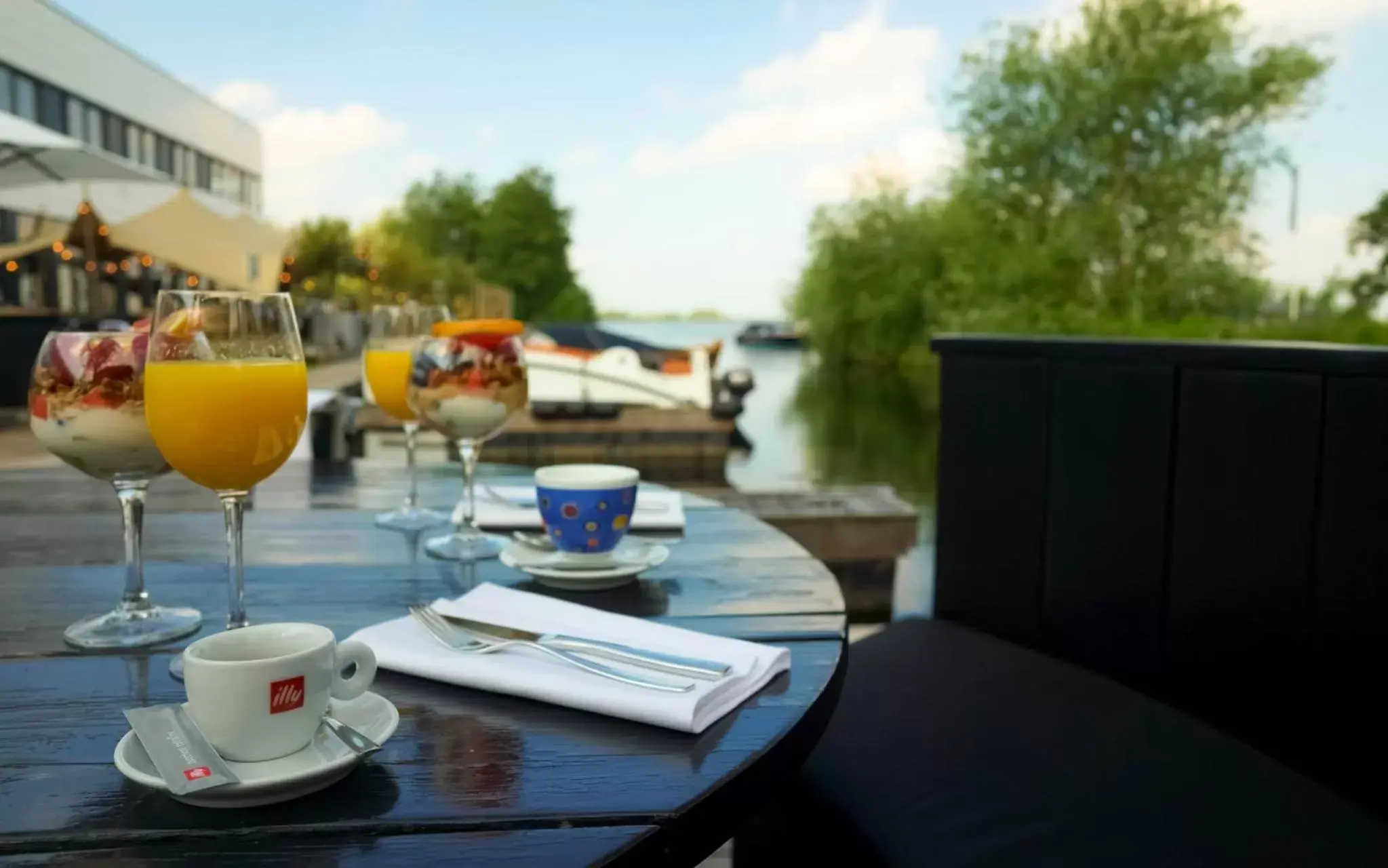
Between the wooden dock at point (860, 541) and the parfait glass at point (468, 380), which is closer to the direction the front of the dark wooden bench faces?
the parfait glass

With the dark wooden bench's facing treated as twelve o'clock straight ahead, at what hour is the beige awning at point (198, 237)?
The beige awning is roughly at 3 o'clock from the dark wooden bench.

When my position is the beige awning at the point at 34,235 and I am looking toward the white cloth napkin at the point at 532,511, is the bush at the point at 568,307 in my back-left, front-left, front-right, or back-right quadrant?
back-left

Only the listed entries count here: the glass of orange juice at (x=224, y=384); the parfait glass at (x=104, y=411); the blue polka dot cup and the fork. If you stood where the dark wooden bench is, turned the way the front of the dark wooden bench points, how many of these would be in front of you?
4

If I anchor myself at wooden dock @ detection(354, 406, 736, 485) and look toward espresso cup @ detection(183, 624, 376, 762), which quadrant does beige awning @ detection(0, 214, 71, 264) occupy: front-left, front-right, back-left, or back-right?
back-right

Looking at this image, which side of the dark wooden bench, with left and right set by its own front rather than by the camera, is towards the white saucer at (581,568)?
front

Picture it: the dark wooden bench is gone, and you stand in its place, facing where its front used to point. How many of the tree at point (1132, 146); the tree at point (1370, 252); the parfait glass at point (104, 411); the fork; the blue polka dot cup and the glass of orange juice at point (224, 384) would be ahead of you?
4

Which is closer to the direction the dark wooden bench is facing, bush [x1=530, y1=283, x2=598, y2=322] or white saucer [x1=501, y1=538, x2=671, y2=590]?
the white saucer

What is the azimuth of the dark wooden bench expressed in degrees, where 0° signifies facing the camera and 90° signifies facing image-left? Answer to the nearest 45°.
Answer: approximately 45°

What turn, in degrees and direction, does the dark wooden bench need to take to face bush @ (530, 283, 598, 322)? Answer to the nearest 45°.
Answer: approximately 90° to its right

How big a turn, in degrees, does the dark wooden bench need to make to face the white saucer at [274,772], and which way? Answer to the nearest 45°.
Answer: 0° — it already faces it

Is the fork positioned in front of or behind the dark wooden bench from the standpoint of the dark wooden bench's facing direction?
in front

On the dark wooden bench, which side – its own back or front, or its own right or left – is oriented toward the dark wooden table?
front
